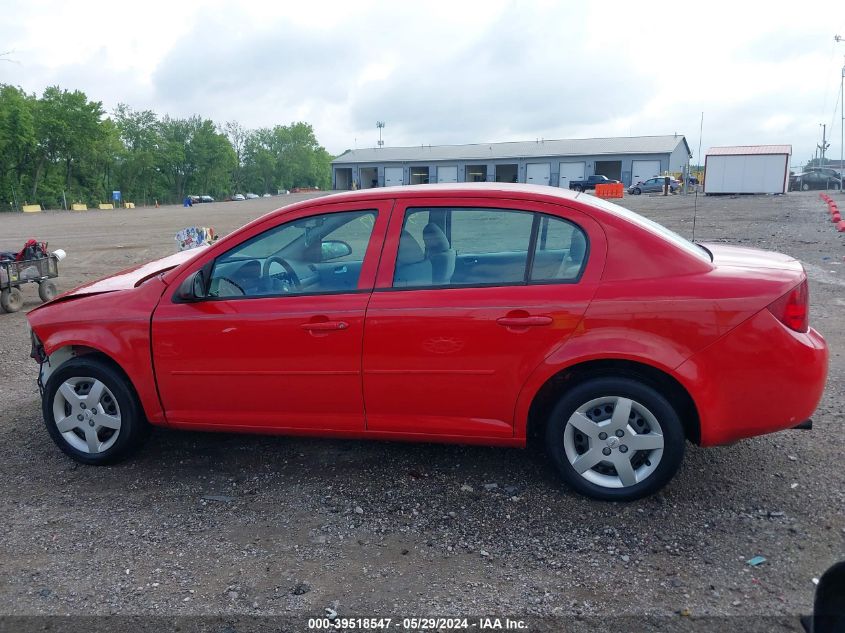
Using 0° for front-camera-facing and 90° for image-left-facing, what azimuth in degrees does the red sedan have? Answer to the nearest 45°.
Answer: approximately 90°

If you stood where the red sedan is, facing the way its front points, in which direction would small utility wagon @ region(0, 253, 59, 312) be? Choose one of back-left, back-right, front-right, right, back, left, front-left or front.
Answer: front-right

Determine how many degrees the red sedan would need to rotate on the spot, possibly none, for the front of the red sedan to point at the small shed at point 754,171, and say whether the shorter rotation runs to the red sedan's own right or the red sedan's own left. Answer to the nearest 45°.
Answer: approximately 135° to the red sedan's own right
